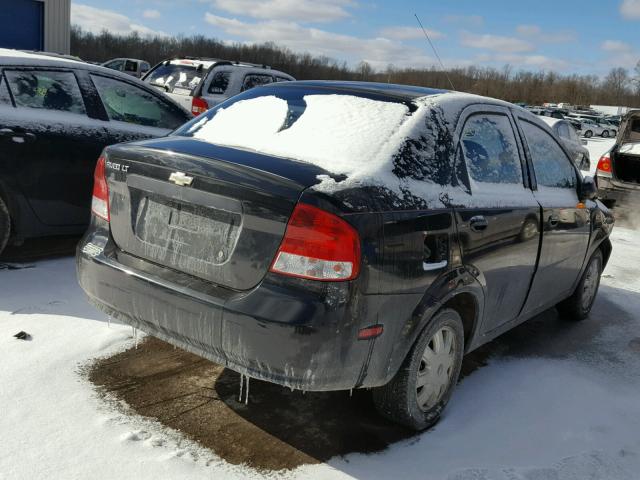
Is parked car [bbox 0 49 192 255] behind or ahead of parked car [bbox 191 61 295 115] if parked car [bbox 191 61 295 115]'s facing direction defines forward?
behind

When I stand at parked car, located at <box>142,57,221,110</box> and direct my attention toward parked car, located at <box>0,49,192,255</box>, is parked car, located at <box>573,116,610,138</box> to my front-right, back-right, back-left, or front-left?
back-left

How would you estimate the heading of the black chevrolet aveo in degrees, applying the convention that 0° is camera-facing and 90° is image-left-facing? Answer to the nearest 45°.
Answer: approximately 225°

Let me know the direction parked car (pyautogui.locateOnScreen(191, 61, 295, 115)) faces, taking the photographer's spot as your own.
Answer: facing away from the viewer and to the right of the viewer

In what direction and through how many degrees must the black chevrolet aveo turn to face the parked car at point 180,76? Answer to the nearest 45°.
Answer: approximately 45° to its left

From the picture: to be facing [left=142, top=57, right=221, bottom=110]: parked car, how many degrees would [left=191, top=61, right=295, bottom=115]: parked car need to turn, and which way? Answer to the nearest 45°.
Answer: approximately 90° to its left

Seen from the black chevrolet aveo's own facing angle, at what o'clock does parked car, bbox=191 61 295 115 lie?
The parked car is roughly at 10 o'clock from the black chevrolet aveo.

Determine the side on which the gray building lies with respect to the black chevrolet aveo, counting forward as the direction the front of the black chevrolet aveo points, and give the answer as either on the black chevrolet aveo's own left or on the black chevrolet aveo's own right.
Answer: on the black chevrolet aveo's own left

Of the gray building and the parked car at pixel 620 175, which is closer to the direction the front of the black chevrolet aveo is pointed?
the parked car
